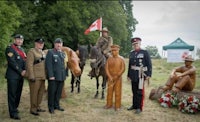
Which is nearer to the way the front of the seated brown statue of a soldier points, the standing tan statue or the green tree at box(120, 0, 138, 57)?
the standing tan statue

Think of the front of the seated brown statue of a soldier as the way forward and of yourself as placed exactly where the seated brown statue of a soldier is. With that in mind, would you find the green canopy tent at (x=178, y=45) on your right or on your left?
on your right

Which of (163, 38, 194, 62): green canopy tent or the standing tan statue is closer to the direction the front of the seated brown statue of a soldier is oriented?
the standing tan statue

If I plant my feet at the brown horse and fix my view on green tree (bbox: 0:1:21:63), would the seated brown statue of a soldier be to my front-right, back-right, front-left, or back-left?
back-right

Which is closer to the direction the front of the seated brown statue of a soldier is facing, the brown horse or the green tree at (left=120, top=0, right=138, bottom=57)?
the brown horse

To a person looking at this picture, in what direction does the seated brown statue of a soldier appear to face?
facing the viewer and to the left of the viewer

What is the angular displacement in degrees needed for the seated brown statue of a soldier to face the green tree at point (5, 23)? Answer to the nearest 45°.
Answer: approximately 90° to its right

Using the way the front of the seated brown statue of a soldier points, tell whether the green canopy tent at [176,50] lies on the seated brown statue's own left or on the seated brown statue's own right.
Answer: on the seated brown statue's own right
